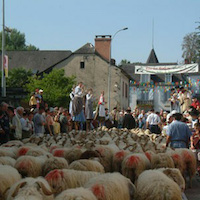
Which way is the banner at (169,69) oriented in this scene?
toward the camera

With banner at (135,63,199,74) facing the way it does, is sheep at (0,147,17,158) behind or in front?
in front

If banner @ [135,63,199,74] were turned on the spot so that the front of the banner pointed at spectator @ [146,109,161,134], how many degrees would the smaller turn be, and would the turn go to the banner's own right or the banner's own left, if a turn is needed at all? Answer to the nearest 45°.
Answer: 0° — it already faces them

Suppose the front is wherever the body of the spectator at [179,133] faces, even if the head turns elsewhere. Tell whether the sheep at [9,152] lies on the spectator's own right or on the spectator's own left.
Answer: on the spectator's own left
